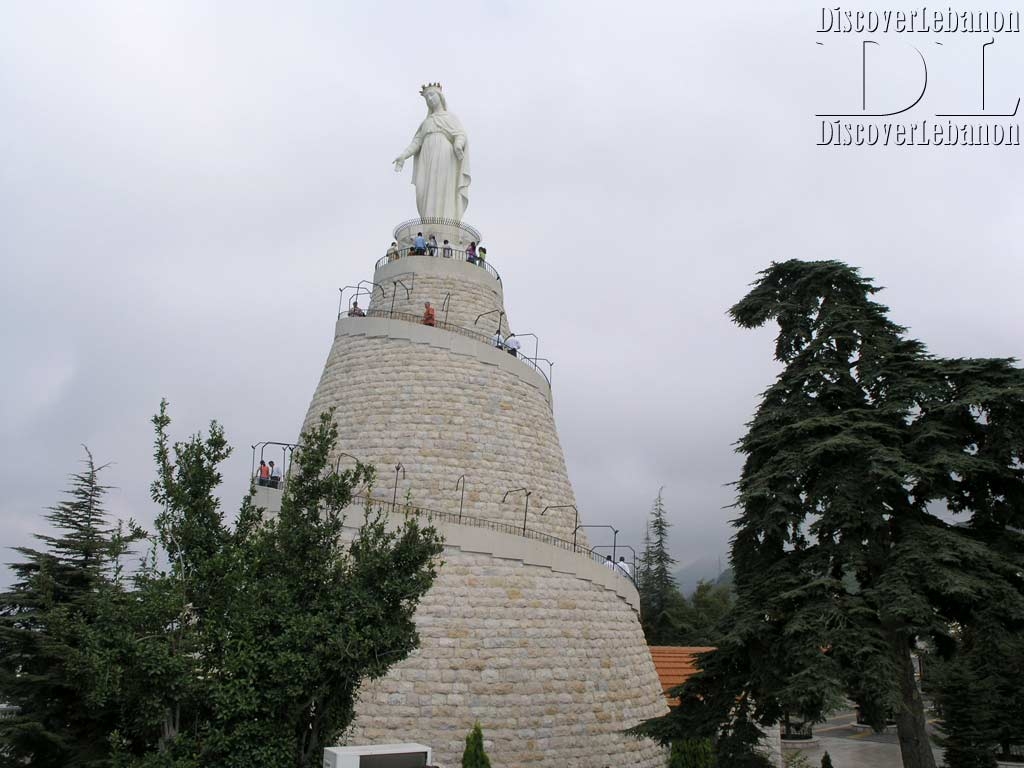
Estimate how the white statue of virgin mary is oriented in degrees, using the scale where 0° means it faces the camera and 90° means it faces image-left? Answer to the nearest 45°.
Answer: approximately 45°

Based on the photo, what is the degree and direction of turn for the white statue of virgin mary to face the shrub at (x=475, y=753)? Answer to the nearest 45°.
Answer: approximately 45° to its left

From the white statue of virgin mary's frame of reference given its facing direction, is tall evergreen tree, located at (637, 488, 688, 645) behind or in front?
behind

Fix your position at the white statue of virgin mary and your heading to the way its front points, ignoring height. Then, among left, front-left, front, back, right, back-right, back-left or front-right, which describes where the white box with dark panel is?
front-left

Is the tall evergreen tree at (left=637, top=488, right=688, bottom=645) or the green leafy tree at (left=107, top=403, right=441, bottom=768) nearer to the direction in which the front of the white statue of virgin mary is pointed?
the green leafy tree
